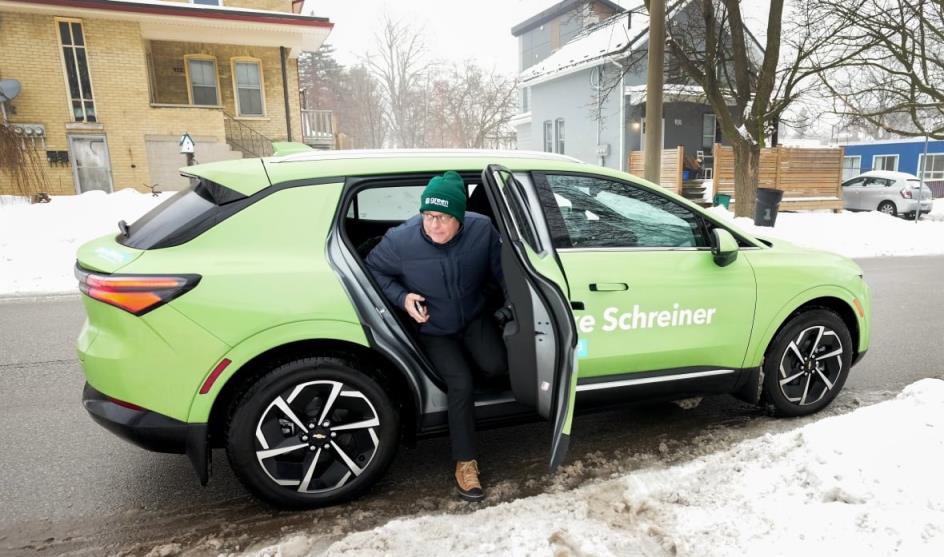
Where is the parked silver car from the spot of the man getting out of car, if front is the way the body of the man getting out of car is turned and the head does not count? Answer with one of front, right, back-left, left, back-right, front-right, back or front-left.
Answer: back-left

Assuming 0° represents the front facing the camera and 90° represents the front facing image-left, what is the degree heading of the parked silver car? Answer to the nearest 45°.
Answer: approximately 135°

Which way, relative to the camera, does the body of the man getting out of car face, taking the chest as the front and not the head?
toward the camera

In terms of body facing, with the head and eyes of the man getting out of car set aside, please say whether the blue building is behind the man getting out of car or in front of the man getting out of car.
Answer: behind

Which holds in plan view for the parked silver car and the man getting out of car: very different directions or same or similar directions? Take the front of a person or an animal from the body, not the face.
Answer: very different directions

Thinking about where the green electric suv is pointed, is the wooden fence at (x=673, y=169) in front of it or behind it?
in front

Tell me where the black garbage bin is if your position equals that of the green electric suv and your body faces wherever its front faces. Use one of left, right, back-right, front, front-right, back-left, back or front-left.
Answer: front

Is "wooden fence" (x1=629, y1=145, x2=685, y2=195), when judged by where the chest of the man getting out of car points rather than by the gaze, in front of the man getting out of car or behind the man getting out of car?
behind

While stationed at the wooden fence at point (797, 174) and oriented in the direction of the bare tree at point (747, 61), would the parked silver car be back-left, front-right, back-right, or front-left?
back-left

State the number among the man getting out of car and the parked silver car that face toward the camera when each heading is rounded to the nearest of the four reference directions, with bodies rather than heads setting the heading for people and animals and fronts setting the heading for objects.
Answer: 1

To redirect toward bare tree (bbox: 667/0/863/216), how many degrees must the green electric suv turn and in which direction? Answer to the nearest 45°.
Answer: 0° — it already faces it

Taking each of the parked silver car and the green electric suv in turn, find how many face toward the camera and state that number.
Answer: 0

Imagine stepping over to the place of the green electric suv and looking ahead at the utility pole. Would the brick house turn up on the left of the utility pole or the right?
left

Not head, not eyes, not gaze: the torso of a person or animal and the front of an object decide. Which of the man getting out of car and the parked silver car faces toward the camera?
the man getting out of car

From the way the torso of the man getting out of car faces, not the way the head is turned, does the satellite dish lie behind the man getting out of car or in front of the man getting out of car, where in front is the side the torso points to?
behind

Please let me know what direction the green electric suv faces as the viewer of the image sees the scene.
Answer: facing away from the viewer and to the right of the viewer
